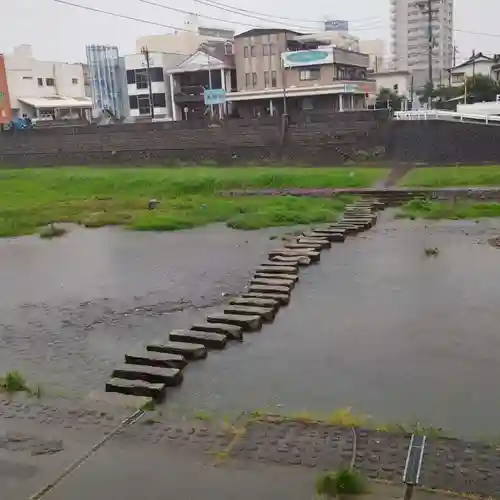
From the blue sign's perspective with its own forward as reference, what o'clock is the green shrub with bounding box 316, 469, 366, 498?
The green shrub is roughly at 12 o'clock from the blue sign.

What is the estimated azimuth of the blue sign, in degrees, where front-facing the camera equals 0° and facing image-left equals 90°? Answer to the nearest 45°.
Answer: approximately 0°

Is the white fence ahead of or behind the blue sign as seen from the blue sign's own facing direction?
ahead

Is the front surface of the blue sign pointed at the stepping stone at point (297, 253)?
yes

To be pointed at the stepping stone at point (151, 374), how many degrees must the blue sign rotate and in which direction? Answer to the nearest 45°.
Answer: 0° — it already faces it

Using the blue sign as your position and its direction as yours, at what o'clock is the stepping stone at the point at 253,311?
The stepping stone is roughly at 12 o'clock from the blue sign.

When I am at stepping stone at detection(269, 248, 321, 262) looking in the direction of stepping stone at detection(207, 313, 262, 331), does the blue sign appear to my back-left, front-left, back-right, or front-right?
back-right

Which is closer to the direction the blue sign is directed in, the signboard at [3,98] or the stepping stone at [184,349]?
the stepping stone

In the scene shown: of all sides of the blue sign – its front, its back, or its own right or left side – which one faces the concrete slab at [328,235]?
front

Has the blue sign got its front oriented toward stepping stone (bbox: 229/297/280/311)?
yes

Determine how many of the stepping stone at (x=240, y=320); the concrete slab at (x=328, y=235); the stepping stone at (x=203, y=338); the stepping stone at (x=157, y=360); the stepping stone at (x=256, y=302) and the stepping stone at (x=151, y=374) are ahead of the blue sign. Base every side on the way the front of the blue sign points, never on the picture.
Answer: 6

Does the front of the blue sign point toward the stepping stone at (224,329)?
yes

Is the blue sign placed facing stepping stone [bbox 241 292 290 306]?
yes

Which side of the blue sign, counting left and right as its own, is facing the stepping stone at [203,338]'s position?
front
